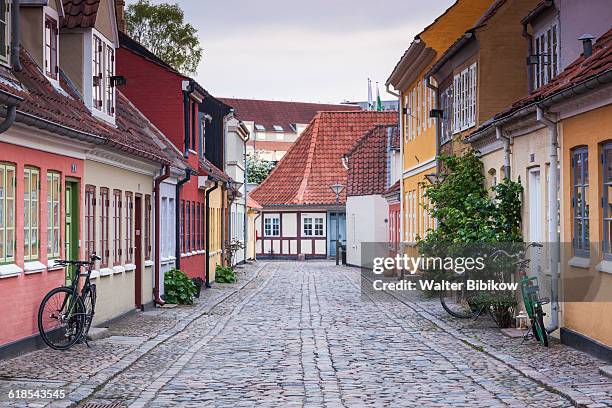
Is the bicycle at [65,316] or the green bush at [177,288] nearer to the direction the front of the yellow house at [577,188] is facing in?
the bicycle

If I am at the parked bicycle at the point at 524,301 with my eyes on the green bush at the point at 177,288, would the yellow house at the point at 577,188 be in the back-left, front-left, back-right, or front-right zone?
back-left

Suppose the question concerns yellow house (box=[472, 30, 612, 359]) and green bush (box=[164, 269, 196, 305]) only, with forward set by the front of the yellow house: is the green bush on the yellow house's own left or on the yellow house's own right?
on the yellow house's own right

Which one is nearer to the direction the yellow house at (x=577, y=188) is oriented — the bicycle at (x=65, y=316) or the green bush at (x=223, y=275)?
the bicycle

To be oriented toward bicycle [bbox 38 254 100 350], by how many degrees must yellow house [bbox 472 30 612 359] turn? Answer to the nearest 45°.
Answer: approximately 45° to its right

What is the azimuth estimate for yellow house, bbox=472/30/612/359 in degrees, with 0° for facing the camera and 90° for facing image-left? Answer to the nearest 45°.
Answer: approximately 45°

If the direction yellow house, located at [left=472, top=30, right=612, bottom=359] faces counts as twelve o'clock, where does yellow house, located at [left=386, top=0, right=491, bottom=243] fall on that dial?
yellow house, located at [left=386, top=0, right=491, bottom=243] is roughly at 4 o'clock from yellow house, located at [left=472, top=30, right=612, bottom=359].
